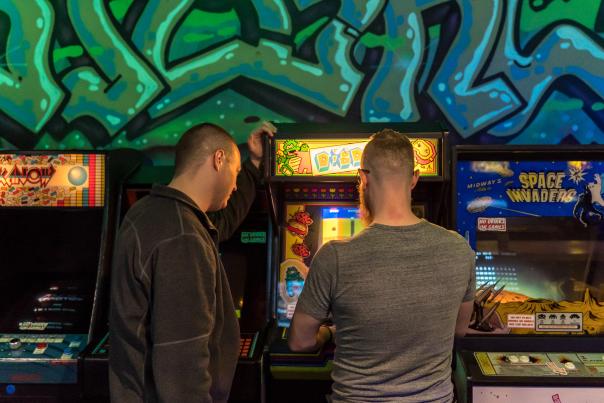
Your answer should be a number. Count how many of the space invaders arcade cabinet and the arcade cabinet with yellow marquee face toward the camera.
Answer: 2

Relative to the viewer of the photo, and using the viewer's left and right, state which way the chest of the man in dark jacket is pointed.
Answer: facing away from the viewer and to the right of the viewer

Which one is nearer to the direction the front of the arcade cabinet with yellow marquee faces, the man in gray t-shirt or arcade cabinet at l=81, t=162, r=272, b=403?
the man in gray t-shirt

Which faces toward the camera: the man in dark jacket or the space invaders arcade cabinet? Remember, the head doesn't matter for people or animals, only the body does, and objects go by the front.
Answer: the space invaders arcade cabinet

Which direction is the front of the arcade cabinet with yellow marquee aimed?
toward the camera

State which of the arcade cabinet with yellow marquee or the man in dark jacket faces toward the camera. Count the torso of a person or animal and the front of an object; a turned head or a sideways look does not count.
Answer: the arcade cabinet with yellow marquee

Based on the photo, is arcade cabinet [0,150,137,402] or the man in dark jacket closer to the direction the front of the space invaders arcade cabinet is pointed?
the man in dark jacket

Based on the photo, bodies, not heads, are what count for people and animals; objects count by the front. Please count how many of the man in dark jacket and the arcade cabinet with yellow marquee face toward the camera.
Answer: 1

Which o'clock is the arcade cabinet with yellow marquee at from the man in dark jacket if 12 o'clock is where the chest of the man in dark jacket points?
The arcade cabinet with yellow marquee is roughly at 12 o'clock from the man in dark jacket.

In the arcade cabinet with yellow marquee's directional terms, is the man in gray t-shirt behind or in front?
in front

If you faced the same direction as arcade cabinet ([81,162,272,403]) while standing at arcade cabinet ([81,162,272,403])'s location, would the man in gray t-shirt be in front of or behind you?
in front

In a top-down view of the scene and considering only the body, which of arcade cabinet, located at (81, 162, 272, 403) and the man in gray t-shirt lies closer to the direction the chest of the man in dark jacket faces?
the arcade cabinet

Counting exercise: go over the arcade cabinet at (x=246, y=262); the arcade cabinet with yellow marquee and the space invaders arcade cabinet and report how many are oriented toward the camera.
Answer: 3

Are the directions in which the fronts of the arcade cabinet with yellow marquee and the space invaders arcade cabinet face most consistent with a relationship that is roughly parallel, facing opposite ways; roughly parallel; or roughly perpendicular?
roughly parallel

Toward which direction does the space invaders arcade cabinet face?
toward the camera

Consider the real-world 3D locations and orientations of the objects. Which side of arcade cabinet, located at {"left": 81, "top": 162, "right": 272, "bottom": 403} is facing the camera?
front

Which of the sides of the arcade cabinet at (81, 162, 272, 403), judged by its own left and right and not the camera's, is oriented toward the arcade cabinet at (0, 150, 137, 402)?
right
